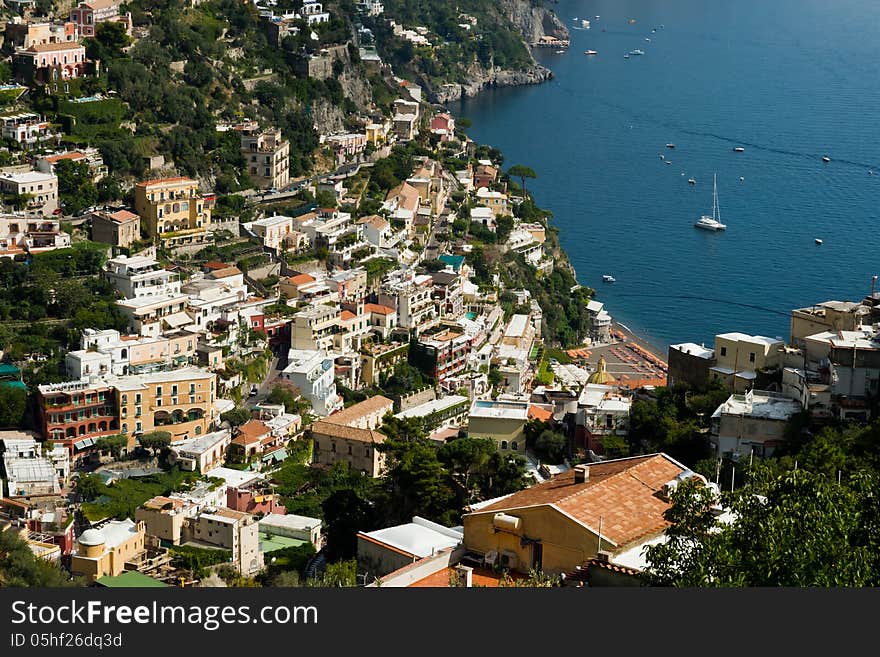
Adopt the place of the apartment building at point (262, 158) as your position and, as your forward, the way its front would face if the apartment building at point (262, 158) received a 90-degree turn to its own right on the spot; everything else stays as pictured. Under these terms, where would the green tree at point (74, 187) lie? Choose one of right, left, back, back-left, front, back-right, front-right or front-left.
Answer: front

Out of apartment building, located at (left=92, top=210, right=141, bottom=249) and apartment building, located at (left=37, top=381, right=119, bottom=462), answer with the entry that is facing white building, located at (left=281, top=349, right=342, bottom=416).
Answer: apartment building, located at (left=92, top=210, right=141, bottom=249)

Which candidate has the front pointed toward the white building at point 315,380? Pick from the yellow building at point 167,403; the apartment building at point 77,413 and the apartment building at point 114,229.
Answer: the apartment building at point 114,229

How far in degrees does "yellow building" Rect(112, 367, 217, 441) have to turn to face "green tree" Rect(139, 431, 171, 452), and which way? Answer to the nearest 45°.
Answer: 0° — it already faces it

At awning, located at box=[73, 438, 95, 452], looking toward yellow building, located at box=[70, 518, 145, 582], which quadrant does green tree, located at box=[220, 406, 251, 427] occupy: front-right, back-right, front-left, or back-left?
back-left

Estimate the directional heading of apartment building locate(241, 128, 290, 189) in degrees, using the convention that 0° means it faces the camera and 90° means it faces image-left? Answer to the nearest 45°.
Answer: approximately 315°

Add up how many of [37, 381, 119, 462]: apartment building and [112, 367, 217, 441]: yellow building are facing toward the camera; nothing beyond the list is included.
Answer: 2

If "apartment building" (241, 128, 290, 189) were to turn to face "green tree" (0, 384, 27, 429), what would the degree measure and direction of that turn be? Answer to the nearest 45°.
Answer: approximately 45° to its right

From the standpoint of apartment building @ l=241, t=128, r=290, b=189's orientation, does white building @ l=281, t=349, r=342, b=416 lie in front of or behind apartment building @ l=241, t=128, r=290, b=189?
in front

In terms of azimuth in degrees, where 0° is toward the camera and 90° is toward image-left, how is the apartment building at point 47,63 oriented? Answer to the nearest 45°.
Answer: approximately 315°

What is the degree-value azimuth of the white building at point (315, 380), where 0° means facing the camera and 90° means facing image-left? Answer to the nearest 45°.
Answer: approximately 315°

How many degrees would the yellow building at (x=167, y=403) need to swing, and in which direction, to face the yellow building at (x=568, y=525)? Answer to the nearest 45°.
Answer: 0° — it already faces it

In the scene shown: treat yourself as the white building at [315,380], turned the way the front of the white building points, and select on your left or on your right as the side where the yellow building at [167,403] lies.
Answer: on your right

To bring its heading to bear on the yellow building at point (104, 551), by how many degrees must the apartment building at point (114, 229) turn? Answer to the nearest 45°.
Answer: approximately 45° to its right

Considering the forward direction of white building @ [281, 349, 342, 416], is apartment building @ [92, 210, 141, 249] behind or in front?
behind

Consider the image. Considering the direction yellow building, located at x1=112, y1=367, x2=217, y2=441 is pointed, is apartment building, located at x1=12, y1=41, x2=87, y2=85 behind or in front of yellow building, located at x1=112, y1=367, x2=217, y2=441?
behind

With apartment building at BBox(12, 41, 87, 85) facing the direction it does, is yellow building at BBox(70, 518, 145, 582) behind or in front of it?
in front

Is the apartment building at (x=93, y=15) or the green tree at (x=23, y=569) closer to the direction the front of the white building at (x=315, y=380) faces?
the green tree

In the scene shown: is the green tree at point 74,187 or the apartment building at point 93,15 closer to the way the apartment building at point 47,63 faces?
the green tree
